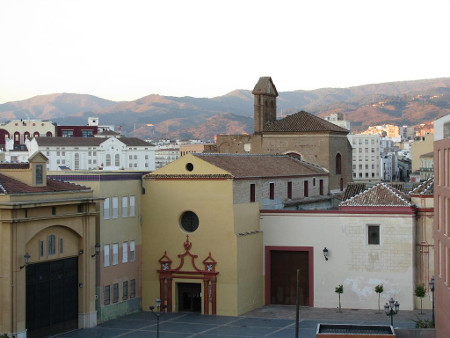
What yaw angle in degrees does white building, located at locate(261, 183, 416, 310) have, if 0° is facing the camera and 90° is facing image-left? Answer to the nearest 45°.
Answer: approximately 0°
